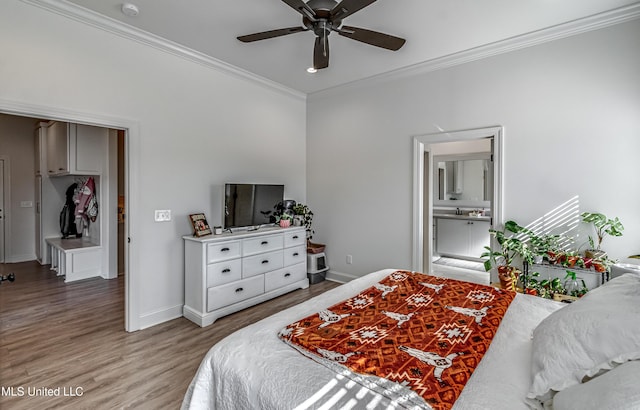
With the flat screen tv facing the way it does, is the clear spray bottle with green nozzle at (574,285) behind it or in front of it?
in front

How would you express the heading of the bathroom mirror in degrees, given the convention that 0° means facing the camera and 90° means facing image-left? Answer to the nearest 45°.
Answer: approximately 0°

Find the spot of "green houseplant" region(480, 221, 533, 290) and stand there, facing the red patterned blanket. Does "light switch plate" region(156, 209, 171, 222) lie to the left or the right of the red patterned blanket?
right

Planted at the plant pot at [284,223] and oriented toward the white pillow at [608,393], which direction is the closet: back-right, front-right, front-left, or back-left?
back-right

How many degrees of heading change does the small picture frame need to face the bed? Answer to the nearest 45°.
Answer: approximately 45° to its right

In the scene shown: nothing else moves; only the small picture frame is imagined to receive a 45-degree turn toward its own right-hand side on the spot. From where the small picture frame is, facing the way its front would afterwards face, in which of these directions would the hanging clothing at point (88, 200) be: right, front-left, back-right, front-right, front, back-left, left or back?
back-right

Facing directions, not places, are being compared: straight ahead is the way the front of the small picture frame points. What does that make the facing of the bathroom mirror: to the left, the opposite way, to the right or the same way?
to the right

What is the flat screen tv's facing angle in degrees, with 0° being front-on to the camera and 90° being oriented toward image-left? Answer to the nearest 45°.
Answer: approximately 315°
